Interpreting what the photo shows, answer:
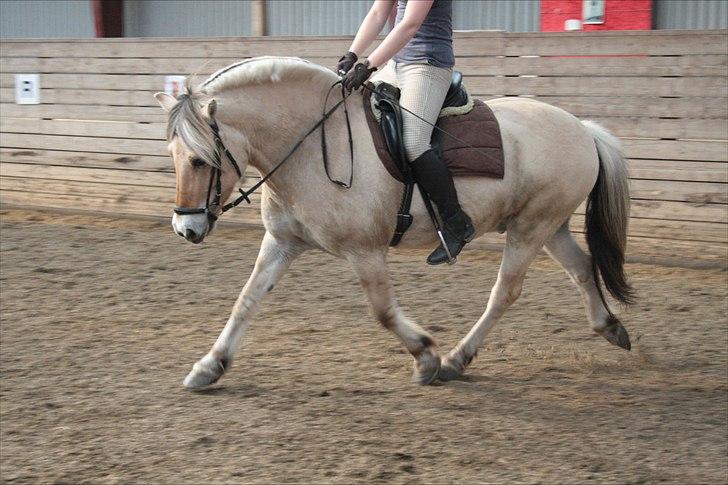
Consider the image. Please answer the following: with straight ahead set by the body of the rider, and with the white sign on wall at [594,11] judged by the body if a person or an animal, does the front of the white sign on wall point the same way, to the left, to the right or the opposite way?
to the left

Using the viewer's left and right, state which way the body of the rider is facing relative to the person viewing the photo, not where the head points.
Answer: facing to the left of the viewer

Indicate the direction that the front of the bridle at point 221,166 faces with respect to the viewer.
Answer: facing to the left of the viewer

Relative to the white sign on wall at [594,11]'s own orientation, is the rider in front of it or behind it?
in front

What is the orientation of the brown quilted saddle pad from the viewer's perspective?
to the viewer's left

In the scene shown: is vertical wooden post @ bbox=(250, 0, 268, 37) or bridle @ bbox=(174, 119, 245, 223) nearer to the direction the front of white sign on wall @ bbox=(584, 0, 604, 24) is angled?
the bridle

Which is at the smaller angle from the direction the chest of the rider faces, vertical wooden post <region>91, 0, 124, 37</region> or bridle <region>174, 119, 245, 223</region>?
the bridle

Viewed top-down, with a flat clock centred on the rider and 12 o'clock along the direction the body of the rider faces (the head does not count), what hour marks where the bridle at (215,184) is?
The bridle is roughly at 11 o'clock from the rider.

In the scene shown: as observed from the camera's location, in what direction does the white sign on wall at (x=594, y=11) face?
facing the viewer

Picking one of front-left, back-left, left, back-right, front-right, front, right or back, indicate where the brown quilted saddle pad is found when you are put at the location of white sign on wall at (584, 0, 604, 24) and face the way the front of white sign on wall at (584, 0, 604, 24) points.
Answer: front
